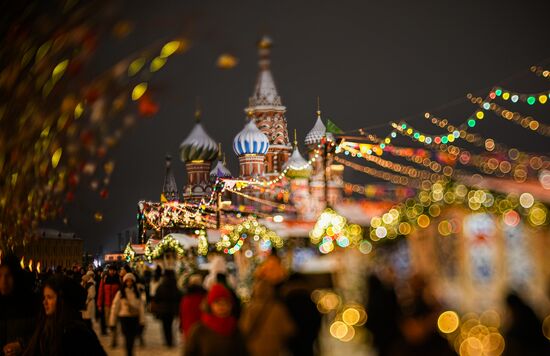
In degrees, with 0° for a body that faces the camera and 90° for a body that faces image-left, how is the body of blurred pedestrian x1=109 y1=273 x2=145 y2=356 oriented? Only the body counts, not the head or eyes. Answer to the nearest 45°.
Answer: approximately 0°

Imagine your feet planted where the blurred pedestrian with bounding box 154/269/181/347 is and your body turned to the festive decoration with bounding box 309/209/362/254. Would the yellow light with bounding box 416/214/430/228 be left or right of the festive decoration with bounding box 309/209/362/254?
right

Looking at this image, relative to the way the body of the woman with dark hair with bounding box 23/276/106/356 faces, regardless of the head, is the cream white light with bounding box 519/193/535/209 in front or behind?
behind
